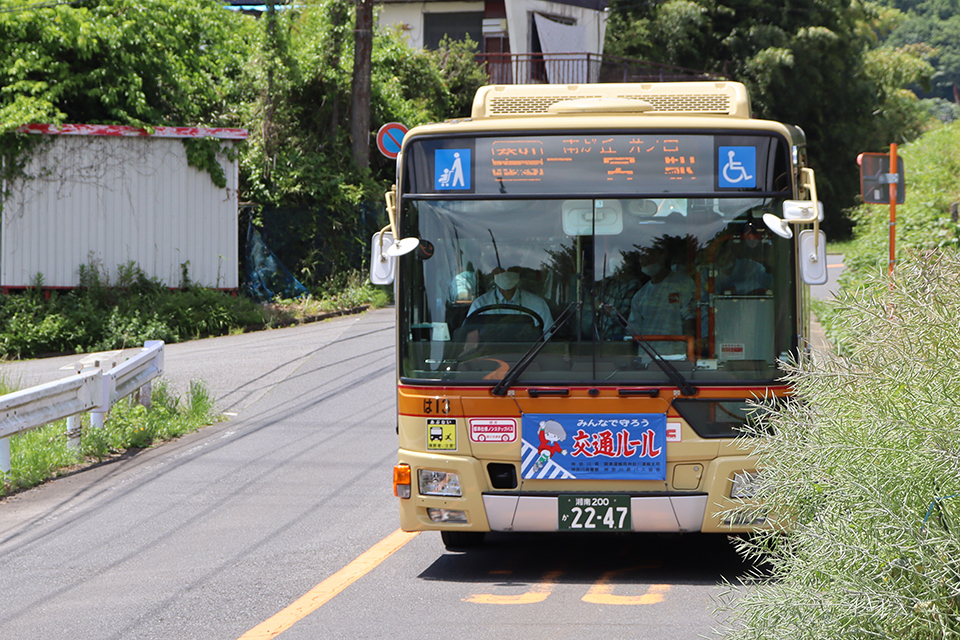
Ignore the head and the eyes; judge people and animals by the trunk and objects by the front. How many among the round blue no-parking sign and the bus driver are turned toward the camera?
2

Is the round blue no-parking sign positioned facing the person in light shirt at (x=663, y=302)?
yes

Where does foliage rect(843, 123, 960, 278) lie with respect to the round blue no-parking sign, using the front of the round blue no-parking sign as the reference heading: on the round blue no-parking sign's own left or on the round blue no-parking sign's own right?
on the round blue no-parking sign's own left

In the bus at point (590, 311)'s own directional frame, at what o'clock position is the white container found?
The white container is roughly at 5 o'clock from the bus.

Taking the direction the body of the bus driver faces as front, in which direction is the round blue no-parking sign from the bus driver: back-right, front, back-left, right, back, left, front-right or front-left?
back

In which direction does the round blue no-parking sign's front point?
toward the camera

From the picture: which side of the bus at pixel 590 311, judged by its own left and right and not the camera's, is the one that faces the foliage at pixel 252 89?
back

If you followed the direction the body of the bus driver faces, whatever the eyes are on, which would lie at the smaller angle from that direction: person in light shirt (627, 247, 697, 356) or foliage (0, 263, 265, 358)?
the person in light shirt

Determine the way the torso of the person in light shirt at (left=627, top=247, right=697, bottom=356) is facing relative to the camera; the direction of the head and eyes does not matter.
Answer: toward the camera

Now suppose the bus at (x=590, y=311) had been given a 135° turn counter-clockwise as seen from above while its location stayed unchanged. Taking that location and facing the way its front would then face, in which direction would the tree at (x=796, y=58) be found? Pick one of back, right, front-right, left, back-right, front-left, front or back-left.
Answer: front-left

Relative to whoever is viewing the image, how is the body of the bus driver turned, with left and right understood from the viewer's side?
facing the viewer
